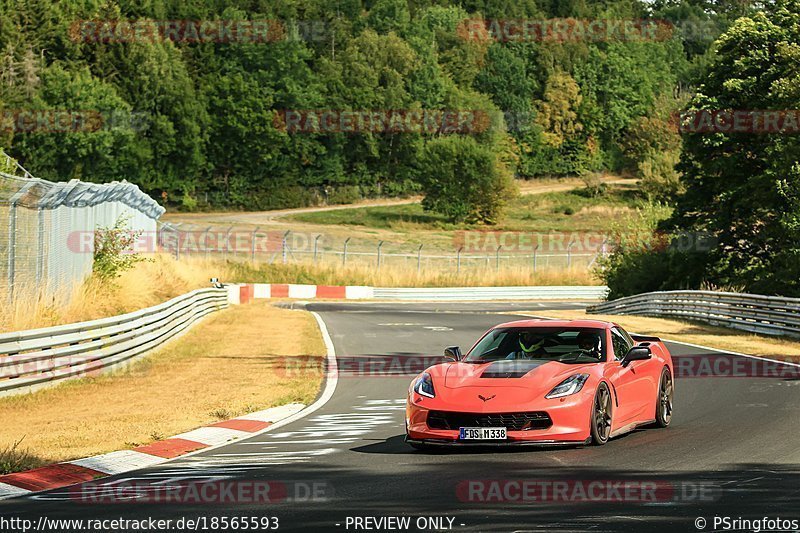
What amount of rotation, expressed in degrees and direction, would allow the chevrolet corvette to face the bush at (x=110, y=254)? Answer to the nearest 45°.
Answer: approximately 90° to its right

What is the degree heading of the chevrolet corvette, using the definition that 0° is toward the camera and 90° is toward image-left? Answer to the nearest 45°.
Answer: approximately 45°

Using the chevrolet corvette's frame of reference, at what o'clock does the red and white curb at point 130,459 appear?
The red and white curb is roughly at 1 o'clock from the chevrolet corvette.

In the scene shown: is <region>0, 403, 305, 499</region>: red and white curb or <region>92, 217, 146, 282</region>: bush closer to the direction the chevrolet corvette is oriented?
the red and white curb

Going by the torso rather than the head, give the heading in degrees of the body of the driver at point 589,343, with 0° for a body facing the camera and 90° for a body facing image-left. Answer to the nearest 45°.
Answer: approximately 45°

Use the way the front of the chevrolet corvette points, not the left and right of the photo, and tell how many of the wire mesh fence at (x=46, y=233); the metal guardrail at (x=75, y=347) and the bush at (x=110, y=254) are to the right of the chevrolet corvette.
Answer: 3

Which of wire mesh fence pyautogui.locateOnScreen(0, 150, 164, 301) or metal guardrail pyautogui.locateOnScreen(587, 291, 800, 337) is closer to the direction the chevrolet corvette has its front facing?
the wire mesh fence

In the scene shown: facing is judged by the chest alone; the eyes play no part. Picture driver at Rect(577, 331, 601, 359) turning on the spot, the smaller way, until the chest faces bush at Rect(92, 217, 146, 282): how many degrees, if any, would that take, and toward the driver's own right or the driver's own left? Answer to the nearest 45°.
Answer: approximately 90° to the driver's own right

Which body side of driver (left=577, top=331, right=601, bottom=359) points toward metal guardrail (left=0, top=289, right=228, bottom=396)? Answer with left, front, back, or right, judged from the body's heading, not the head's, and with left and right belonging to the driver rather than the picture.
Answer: right
